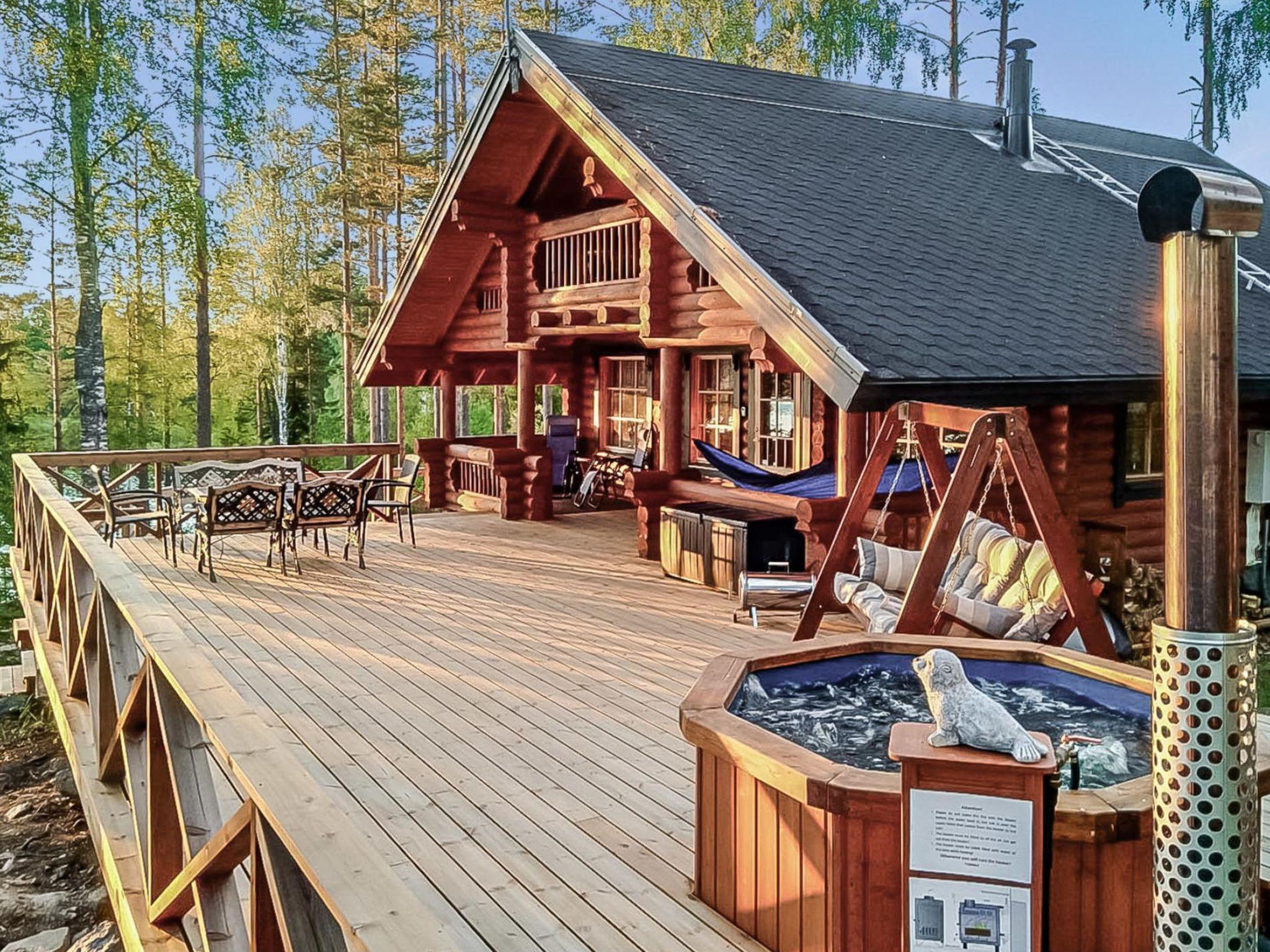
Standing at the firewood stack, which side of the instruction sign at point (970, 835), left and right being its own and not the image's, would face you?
back

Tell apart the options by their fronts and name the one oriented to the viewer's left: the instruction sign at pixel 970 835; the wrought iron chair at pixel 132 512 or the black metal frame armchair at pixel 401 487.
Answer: the black metal frame armchair at pixel 401 487

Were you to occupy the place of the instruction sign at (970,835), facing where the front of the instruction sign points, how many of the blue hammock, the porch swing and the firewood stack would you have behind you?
3

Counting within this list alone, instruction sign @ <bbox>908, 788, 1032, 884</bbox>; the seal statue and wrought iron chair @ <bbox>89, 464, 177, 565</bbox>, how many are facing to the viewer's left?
1

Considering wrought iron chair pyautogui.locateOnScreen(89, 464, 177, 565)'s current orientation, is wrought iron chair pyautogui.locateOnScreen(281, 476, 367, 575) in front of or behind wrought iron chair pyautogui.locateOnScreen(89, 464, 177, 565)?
in front

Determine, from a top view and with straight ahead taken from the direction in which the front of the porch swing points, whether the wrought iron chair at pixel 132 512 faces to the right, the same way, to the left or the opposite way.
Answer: the opposite way

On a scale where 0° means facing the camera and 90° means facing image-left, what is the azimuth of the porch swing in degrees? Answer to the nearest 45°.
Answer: approximately 45°

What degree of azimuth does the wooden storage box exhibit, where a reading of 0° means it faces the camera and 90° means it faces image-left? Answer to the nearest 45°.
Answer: approximately 45°

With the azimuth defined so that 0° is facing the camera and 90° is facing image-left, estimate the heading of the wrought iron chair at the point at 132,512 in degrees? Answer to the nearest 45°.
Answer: approximately 270°

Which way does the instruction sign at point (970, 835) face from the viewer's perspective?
toward the camera

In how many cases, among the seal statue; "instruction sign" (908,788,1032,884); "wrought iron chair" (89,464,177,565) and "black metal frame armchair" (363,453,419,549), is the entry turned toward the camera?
1

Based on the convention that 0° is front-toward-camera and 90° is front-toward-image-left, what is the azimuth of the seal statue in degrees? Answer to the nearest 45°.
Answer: approximately 90°

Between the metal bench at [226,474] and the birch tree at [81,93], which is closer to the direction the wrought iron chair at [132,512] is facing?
the metal bench
